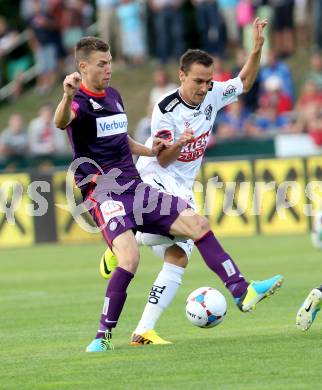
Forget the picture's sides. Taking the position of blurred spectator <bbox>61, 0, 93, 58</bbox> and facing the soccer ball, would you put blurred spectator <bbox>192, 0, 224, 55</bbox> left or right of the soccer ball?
left

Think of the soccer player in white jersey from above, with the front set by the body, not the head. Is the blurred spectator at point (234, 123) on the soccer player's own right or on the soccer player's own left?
on the soccer player's own left

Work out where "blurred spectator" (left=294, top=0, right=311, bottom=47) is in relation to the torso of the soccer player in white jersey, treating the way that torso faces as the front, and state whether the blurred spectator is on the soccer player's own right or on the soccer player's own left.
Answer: on the soccer player's own left

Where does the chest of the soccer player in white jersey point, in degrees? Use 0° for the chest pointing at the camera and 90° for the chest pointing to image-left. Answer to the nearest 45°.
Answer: approximately 315°

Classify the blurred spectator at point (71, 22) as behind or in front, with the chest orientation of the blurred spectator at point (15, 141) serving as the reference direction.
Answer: behind

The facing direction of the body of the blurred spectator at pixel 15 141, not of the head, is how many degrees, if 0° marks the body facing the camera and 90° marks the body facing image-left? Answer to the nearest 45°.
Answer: approximately 0°

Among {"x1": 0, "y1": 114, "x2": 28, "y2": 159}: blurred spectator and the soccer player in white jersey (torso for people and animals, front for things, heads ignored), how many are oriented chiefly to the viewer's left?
0

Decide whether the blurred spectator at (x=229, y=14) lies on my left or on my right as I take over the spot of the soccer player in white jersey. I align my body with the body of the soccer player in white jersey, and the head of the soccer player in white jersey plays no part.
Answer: on my left

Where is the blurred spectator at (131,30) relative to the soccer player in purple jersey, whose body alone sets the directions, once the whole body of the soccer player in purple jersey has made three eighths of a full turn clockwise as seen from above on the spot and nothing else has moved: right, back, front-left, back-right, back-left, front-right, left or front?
right

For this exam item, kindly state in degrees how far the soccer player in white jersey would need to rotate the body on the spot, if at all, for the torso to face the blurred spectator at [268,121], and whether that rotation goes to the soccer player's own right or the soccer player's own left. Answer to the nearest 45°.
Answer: approximately 135° to the soccer player's own left

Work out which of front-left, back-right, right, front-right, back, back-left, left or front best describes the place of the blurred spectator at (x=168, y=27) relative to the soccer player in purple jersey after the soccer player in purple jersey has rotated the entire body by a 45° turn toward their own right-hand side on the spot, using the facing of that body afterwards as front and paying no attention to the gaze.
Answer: back

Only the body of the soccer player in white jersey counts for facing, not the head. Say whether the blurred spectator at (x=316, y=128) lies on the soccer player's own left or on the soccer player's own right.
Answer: on the soccer player's own left
